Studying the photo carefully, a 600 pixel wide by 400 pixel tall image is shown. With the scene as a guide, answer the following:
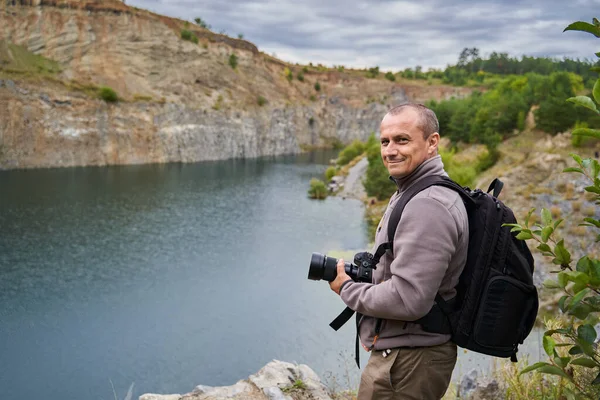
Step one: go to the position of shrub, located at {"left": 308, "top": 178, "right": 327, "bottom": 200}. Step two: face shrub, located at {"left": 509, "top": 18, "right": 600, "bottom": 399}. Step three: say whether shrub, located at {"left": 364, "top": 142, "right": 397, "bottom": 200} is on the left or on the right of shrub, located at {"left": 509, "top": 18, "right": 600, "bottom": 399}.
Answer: left

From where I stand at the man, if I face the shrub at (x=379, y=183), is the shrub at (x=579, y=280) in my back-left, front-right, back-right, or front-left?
back-right

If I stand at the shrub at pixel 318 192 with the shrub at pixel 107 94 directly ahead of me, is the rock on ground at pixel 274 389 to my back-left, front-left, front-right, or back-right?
back-left

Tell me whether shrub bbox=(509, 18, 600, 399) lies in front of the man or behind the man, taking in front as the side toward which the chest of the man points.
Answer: behind

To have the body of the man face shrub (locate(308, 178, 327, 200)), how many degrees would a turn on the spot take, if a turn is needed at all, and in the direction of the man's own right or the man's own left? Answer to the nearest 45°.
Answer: approximately 90° to the man's own right

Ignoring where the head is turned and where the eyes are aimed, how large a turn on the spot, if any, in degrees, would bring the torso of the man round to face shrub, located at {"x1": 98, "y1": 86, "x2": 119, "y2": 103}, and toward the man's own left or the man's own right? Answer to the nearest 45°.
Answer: approximately 45° to the man's own right

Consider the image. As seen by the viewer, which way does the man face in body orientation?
to the viewer's left

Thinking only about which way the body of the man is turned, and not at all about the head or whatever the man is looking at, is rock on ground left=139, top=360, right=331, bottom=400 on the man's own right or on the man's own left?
on the man's own right

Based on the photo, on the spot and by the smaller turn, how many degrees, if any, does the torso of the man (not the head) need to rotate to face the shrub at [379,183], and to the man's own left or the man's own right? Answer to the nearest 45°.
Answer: approximately 90° to the man's own right
